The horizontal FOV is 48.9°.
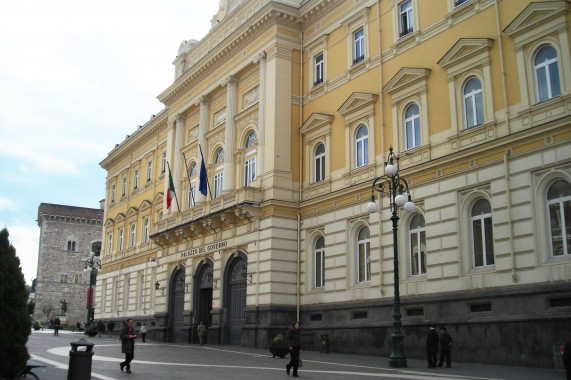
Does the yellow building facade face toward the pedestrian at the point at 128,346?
yes

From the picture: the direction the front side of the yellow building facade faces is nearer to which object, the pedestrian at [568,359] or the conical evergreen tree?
the conical evergreen tree

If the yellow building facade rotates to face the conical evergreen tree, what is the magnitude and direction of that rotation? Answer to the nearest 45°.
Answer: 0° — it already faces it

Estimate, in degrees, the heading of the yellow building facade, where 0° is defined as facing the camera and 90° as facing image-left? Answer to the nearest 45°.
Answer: approximately 45°

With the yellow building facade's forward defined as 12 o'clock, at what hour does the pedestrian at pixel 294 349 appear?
The pedestrian is roughly at 11 o'clock from the yellow building facade.

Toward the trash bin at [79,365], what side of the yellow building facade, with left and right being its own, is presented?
front
